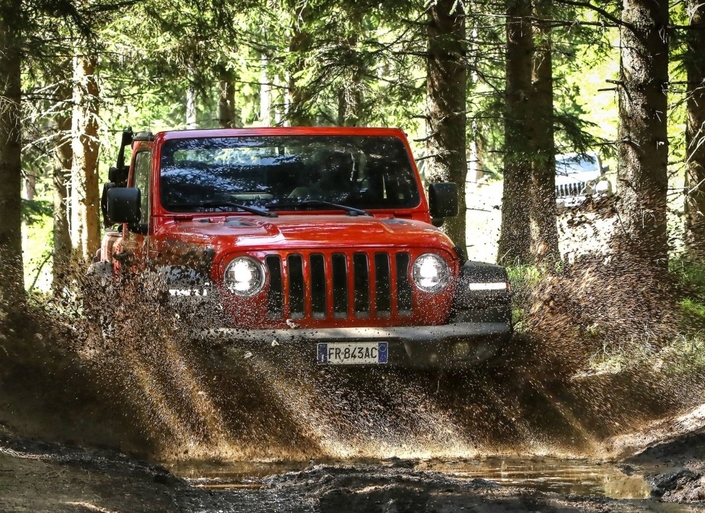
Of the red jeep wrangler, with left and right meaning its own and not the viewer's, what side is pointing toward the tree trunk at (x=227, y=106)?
back

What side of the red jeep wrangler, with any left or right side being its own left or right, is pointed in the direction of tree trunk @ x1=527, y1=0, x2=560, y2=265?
back

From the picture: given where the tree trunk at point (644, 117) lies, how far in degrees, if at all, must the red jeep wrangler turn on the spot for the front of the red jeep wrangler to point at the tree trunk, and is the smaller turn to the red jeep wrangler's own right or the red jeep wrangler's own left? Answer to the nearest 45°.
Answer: approximately 135° to the red jeep wrangler's own left

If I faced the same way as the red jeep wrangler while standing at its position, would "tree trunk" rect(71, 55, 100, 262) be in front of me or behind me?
behind

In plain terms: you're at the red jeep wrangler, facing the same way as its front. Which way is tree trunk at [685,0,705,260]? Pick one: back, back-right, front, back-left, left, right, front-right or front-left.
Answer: back-left

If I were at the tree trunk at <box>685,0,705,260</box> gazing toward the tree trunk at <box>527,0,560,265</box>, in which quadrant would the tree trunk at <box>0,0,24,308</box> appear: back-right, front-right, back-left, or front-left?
front-left

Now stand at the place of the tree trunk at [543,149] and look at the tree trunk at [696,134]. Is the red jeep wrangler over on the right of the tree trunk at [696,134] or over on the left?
right

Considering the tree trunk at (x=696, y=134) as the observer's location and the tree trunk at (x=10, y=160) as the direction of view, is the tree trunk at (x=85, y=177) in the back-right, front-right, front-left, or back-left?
front-right

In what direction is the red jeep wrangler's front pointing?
toward the camera

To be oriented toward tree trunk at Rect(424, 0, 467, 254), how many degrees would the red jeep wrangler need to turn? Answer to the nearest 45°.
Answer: approximately 180°

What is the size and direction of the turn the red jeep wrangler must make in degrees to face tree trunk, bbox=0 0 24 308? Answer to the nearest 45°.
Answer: approximately 135° to its right
